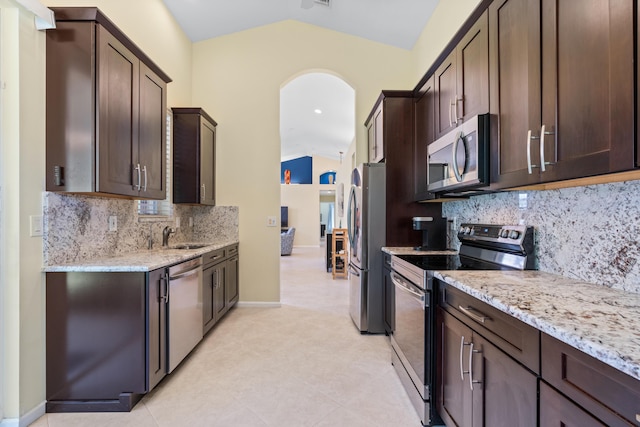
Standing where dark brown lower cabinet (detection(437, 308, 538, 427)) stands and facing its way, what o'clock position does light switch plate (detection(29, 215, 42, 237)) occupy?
The light switch plate is roughly at 1 o'clock from the dark brown lower cabinet.

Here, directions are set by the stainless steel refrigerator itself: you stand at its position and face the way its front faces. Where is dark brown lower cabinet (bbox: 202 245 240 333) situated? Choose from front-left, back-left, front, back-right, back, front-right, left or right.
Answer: front

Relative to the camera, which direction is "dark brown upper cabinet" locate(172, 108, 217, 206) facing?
to the viewer's right

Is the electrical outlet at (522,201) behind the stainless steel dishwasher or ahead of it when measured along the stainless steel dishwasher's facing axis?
ahead

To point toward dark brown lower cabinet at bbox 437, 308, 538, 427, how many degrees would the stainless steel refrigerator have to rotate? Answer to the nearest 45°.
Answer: approximately 90° to its left

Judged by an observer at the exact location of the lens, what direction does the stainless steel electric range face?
facing the viewer and to the left of the viewer

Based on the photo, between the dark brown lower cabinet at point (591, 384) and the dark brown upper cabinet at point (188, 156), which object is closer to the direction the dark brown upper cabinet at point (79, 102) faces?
the dark brown lower cabinet

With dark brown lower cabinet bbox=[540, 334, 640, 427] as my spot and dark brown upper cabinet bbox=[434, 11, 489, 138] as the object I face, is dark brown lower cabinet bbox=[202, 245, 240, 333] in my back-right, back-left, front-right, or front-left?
front-left

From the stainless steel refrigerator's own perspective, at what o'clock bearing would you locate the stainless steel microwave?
The stainless steel microwave is roughly at 8 o'clock from the stainless steel refrigerator.

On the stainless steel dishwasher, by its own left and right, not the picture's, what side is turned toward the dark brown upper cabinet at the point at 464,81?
front

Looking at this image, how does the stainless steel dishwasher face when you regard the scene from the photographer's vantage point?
facing the viewer and to the right of the viewer

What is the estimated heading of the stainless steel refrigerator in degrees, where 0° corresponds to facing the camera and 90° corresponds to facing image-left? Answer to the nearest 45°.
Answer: approximately 90°

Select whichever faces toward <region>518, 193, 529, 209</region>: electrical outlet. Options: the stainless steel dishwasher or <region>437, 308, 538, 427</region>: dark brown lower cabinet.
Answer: the stainless steel dishwasher

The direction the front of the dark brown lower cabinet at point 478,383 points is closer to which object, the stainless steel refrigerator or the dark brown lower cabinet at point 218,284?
the dark brown lower cabinet

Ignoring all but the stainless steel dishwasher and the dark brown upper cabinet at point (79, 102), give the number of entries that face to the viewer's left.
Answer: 0

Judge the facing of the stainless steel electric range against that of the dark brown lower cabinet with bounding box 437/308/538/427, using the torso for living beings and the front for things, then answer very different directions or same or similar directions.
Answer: same or similar directions

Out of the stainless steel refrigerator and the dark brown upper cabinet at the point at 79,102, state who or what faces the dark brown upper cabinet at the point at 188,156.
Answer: the stainless steel refrigerator

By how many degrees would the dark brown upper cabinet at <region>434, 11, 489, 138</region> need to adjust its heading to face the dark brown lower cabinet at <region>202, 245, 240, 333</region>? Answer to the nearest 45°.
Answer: approximately 45° to its right
